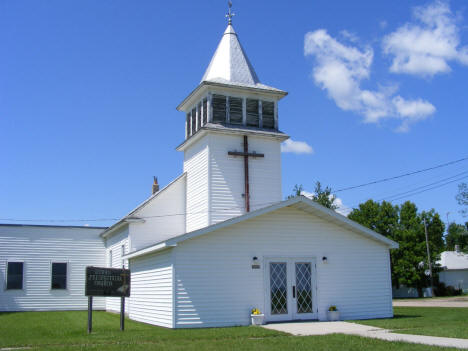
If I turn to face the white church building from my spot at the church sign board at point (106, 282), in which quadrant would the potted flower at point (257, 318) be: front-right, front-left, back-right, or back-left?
front-right

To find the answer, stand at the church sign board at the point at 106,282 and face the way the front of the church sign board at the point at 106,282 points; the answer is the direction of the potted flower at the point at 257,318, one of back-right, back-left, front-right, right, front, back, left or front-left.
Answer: left

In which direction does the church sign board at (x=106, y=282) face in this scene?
toward the camera

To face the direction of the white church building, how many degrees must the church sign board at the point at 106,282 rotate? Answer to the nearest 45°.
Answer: approximately 135° to its left

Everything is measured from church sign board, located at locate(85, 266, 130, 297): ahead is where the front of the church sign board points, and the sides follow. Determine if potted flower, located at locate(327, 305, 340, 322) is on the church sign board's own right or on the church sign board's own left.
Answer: on the church sign board's own left
